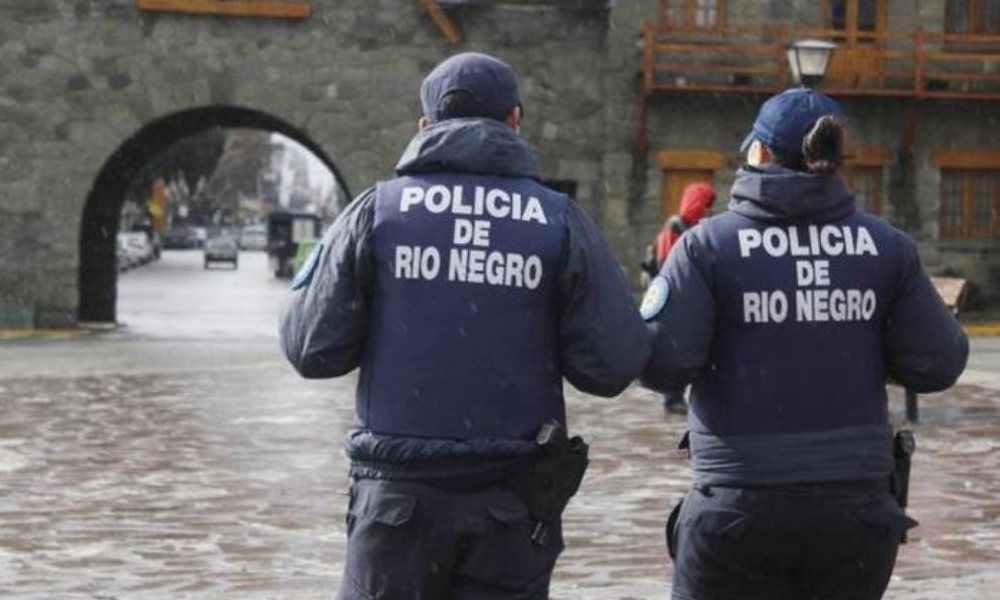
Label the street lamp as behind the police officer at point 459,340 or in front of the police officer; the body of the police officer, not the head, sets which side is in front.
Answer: in front

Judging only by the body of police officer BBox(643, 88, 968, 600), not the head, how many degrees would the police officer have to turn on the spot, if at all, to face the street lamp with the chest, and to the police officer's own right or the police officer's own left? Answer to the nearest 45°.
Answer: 0° — they already face it

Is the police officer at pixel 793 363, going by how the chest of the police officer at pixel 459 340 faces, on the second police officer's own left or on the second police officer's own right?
on the second police officer's own right

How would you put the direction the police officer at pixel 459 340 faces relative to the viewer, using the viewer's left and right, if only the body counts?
facing away from the viewer

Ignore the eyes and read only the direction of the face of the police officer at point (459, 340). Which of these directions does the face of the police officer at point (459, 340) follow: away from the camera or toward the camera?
away from the camera

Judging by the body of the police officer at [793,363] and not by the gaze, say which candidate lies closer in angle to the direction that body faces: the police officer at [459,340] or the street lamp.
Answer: the street lamp

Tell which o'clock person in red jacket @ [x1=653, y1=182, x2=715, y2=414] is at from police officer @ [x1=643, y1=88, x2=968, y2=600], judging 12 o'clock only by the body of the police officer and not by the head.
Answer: The person in red jacket is roughly at 12 o'clock from the police officer.

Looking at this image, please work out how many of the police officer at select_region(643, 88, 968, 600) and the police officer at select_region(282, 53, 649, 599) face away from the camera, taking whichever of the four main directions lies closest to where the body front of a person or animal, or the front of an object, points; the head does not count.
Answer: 2

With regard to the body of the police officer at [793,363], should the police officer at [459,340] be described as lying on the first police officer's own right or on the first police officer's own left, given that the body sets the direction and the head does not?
on the first police officer's own left

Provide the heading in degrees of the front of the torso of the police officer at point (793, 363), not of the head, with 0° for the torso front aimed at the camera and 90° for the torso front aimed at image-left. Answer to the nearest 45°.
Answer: approximately 180°
